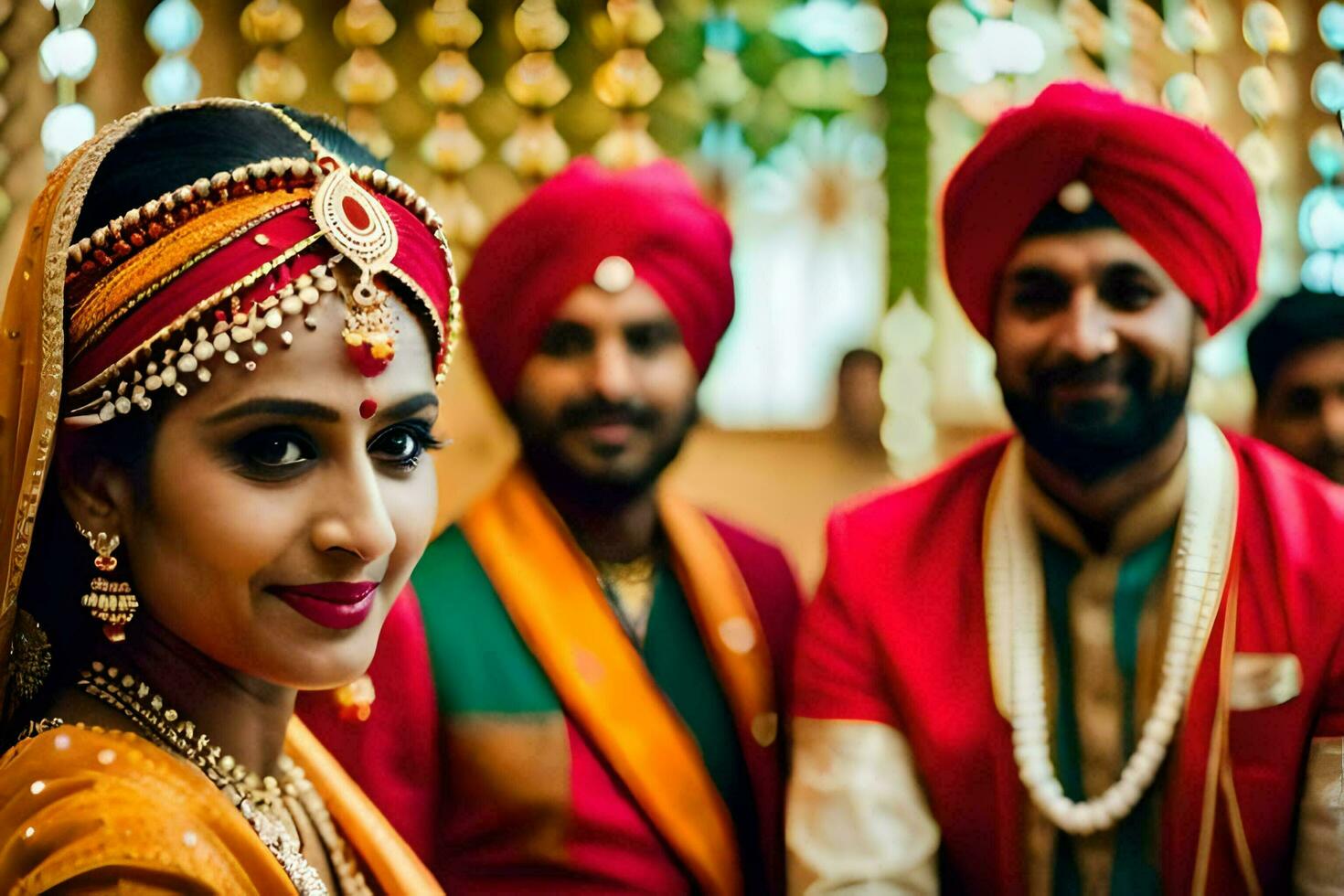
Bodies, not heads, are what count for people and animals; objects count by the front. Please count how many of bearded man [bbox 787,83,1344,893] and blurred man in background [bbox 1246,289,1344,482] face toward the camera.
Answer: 2

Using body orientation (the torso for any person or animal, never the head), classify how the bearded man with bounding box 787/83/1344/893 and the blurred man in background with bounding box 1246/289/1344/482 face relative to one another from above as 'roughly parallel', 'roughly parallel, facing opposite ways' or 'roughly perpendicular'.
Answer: roughly parallel

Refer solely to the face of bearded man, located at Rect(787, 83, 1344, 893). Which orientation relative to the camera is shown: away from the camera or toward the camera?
toward the camera

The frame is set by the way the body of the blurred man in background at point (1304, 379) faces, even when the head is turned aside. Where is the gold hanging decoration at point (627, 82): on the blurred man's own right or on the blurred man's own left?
on the blurred man's own right

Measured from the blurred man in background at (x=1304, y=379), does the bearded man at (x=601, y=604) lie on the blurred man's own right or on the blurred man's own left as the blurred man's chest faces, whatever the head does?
on the blurred man's own right

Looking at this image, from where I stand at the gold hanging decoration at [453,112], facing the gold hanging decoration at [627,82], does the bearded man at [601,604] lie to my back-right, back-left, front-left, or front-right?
front-right

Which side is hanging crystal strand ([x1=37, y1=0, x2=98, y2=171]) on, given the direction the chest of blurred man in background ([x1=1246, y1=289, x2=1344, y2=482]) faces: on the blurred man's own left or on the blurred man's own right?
on the blurred man's own right

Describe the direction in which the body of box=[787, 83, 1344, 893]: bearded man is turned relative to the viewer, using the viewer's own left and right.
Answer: facing the viewer

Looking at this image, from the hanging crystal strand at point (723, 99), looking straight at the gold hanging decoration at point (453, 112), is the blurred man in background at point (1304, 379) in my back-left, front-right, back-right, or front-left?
back-left

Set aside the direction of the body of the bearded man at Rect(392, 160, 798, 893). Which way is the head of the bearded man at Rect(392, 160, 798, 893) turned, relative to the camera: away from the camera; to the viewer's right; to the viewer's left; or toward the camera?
toward the camera

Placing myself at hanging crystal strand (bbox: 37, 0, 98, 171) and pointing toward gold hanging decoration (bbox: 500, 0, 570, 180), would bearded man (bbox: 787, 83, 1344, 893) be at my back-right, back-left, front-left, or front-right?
front-right
